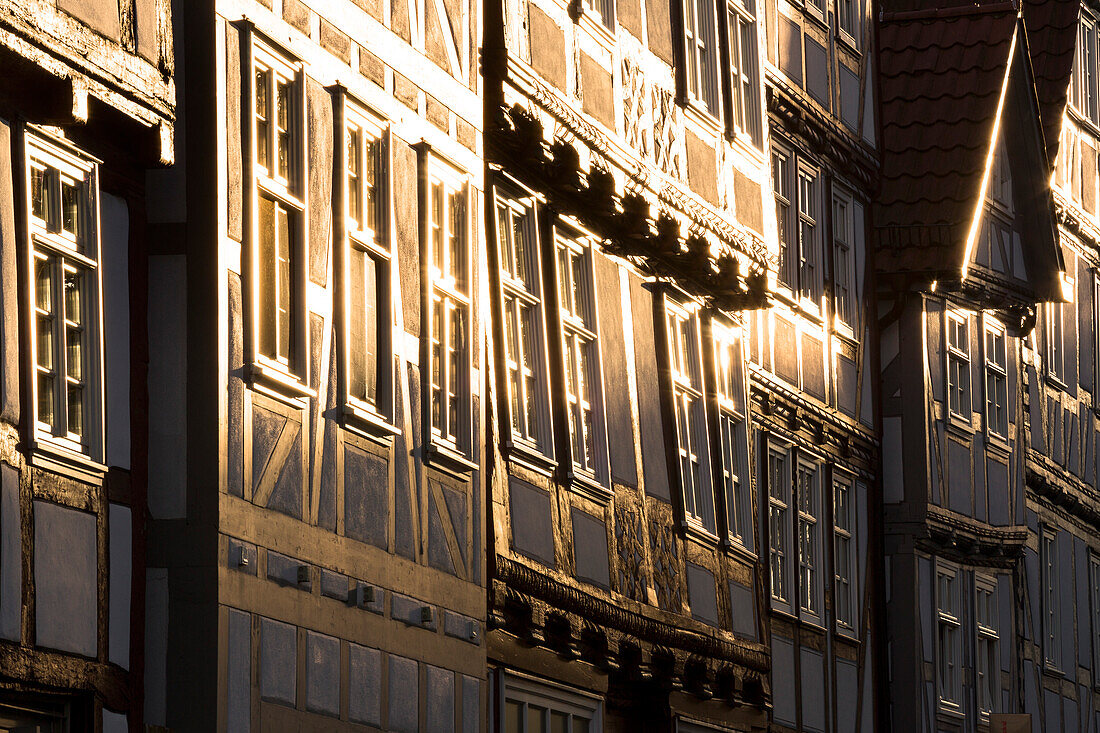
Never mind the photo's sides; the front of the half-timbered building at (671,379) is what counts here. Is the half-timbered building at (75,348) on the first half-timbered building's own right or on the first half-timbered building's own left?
on the first half-timbered building's own right

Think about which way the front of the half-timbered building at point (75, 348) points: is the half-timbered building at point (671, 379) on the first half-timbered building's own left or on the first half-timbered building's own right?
on the first half-timbered building's own left

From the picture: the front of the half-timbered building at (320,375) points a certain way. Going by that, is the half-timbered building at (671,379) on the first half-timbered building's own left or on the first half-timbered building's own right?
on the first half-timbered building's own left
